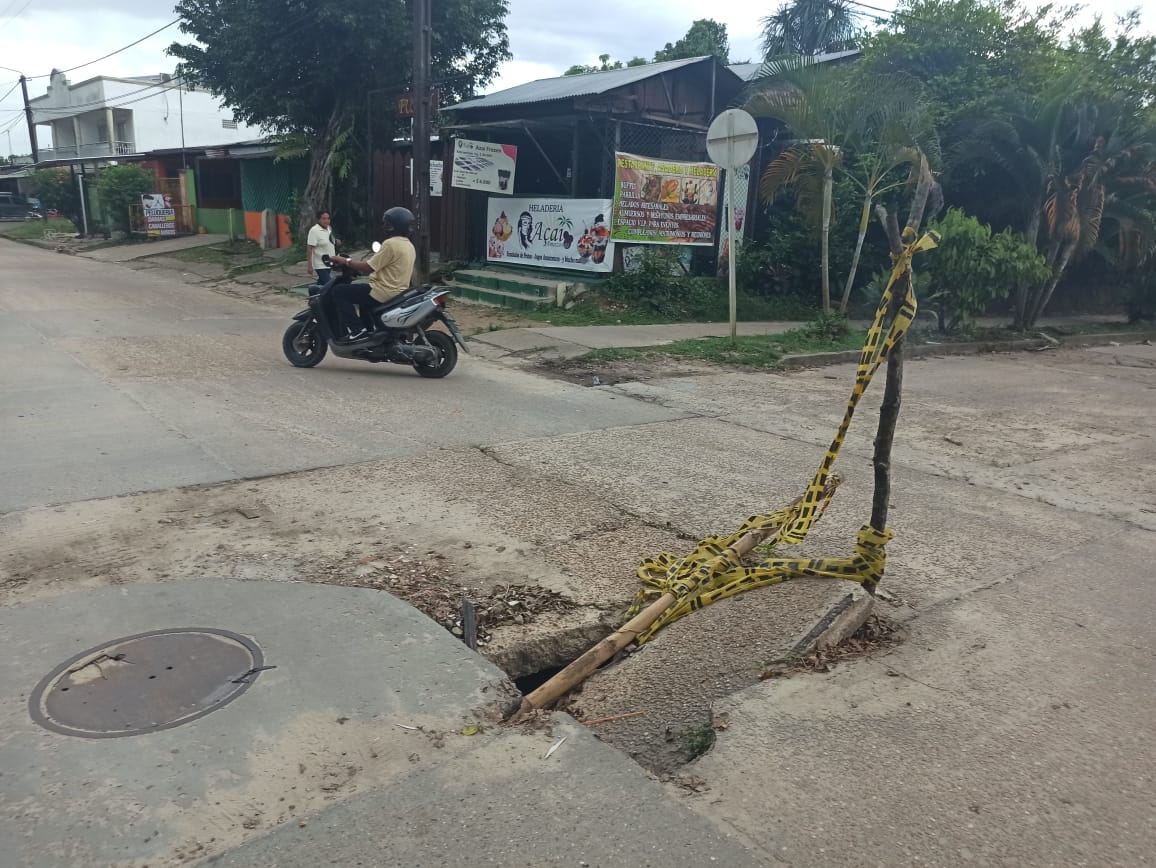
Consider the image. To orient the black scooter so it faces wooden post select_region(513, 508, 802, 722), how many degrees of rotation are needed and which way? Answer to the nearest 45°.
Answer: approximately 90° to its left

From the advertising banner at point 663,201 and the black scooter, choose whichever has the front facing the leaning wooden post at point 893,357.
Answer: the advertising banner

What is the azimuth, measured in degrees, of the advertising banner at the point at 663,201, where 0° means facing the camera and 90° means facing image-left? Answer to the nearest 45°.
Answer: approximately 0°

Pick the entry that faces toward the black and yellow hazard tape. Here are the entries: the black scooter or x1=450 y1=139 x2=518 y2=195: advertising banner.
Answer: the advertising banner

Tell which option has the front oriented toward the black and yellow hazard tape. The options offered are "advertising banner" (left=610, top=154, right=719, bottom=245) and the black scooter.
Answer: the advertising banner

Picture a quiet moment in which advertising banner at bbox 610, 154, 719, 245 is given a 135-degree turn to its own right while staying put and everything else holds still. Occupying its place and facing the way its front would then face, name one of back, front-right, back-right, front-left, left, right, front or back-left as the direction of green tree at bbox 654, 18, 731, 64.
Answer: front-right

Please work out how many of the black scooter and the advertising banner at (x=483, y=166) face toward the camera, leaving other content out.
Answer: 1

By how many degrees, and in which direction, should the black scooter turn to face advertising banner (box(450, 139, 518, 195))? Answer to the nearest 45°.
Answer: approximately 90° to its right

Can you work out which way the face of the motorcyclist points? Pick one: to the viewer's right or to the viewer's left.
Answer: to the viewer's left

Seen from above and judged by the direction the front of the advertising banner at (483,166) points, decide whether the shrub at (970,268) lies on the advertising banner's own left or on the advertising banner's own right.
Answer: on the advertising banner's own left

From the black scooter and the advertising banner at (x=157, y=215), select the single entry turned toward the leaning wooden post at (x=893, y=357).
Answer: the advertising banner

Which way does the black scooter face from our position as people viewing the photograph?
facing to the left of the viewer

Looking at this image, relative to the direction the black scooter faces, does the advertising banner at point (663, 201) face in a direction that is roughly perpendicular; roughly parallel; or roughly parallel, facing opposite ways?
roughly perpendicular
